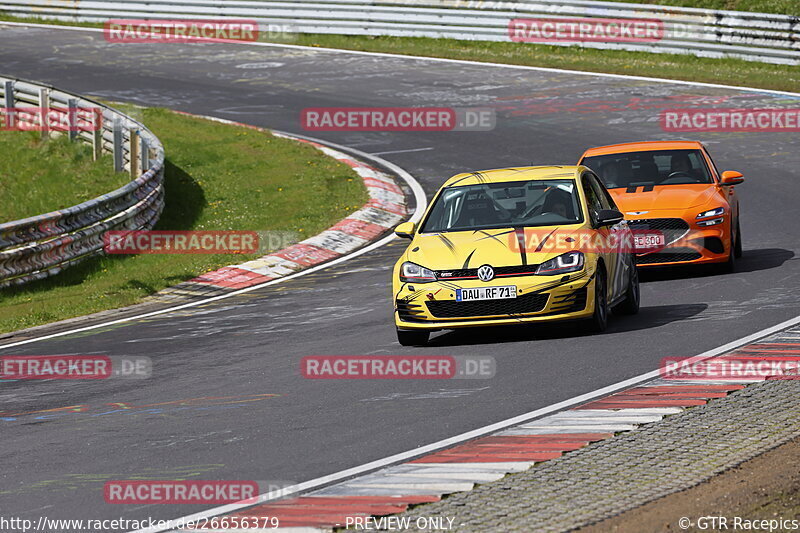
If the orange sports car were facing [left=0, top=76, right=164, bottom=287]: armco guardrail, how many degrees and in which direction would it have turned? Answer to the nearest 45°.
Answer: approximately 90° to its right

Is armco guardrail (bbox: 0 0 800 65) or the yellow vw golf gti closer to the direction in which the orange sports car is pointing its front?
the yellow vw golf gti

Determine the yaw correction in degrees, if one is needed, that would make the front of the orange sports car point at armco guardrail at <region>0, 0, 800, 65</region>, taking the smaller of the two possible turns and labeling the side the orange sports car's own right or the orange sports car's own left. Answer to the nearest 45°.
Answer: approximately 180°

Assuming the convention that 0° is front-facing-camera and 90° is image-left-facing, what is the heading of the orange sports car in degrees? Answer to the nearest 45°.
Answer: approximately 0°

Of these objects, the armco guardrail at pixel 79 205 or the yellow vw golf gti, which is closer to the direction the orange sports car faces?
the yellow vw golf gti

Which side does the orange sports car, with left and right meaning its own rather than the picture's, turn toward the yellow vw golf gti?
front
